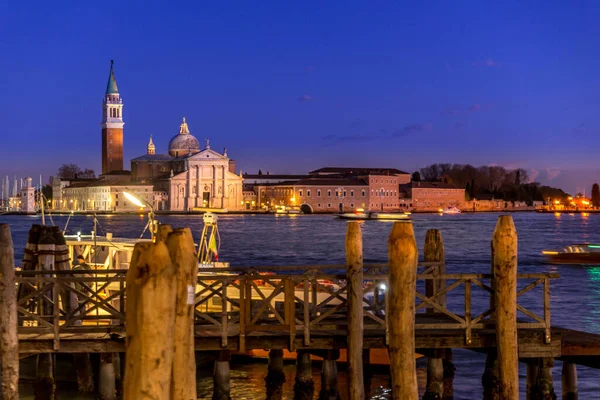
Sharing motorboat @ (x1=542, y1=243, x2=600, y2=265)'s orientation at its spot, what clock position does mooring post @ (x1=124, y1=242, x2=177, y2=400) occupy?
The mooring post is roughly at 9 o'clock from the motorboat.

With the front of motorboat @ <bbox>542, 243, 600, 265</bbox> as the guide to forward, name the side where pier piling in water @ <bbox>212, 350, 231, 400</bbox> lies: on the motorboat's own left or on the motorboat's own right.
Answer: on the motorboat's own left

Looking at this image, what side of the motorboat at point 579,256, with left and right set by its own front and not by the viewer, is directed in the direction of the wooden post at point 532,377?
left

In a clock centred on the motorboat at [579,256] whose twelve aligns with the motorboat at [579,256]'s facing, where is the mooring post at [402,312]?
The mooring post is roughly at 9 o'clock from the motorboat.

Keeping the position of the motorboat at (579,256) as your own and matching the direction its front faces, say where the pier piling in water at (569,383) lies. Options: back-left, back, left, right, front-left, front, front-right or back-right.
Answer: left

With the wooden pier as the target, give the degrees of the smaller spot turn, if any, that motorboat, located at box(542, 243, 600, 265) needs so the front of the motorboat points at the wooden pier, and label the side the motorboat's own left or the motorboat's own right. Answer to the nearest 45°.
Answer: approximately 90° to the motorboat's own left

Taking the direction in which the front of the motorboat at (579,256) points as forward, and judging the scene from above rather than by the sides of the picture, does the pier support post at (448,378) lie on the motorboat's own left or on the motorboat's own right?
on the motorboat's own left

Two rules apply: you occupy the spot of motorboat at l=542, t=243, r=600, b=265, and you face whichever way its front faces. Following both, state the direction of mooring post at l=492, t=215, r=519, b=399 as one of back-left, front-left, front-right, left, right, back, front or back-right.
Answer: left

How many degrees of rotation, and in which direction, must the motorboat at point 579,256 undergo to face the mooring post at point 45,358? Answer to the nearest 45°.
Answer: approximately 90° to its left

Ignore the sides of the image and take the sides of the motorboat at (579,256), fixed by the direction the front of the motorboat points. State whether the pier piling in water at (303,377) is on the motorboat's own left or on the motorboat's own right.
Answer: on the motorboat's own left

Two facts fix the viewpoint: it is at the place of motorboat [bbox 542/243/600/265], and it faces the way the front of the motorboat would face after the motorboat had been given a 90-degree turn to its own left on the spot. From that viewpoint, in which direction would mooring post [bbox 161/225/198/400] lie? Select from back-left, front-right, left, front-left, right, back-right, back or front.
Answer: front

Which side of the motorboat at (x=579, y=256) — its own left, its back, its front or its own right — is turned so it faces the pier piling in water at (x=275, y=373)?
left

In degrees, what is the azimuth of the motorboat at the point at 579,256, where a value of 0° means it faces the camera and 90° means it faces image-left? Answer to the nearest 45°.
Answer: approximately 90°

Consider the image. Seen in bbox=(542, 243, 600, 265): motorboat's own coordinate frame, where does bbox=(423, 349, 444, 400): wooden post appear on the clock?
The wooden post is roughly at 9 o'clock from the motorboat.
